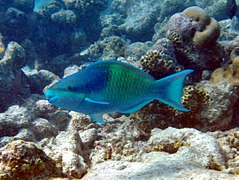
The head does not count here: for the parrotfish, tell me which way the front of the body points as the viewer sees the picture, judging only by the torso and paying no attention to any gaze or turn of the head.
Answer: to the viewer's left

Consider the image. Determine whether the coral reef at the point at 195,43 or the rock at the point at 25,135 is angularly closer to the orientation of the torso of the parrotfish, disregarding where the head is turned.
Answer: the rock

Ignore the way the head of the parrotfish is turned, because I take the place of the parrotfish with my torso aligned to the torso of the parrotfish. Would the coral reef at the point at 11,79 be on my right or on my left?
on my right

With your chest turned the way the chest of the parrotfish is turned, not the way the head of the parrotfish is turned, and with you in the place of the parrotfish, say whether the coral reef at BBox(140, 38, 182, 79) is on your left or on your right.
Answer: on your right

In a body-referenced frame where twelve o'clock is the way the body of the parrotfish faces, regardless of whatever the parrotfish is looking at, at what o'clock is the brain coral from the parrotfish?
The brain coral is roughly at 4 o'clock from the parrotfish.

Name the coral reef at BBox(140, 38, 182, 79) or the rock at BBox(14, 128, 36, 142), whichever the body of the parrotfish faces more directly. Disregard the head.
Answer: the rock

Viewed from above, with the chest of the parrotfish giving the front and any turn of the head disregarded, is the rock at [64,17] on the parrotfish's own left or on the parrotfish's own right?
on the parrotfish's own right
